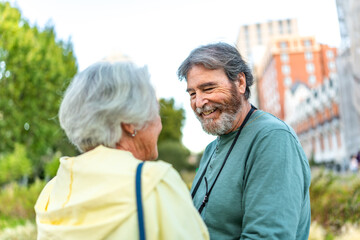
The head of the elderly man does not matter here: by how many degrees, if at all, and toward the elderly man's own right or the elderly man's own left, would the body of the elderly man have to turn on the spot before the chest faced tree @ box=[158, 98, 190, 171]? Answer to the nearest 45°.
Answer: approximately 135° to the elderly man's own right

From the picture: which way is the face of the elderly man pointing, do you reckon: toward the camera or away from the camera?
toward the camera

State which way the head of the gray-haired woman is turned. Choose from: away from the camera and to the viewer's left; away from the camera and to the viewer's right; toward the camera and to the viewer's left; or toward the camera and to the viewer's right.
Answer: away from the camera and to the viewer's right

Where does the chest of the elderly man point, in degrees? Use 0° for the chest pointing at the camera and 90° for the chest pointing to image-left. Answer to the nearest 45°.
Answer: approximately 45°

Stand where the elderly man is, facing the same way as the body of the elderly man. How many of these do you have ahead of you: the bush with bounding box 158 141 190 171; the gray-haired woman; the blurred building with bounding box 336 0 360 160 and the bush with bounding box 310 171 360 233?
1

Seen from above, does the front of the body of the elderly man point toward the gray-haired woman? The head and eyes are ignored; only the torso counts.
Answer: yes

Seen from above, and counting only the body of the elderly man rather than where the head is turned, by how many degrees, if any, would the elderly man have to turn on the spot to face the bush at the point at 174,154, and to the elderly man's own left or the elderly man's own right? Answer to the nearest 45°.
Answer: approximately 135° to the elderly man's own right

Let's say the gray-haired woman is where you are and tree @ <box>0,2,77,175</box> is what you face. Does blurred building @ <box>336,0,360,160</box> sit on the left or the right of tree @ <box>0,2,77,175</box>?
right

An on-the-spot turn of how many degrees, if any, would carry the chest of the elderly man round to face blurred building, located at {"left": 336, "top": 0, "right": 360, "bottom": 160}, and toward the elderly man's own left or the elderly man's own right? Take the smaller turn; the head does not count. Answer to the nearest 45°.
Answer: approximately 135° to the elderly man's own right

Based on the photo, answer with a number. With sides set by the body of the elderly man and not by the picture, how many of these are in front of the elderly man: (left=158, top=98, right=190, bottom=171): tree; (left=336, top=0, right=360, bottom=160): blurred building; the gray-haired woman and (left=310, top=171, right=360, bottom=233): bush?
1
